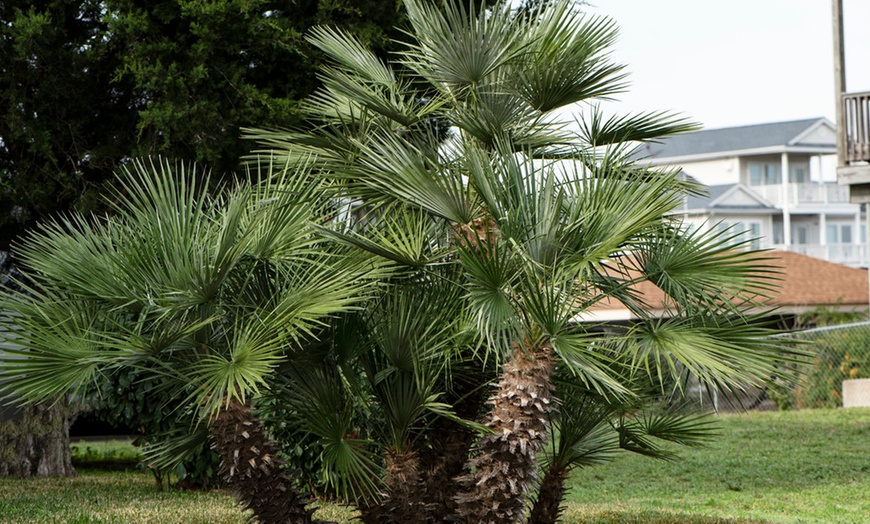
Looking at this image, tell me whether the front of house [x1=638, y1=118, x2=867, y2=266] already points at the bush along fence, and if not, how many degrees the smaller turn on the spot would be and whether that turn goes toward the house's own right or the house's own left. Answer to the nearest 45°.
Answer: approximately 45° to the house's own right

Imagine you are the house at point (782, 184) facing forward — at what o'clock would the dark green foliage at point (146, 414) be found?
The dark green foliage is roughly at 2 o'clock from the house.

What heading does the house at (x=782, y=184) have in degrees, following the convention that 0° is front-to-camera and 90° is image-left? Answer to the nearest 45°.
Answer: approximately 315°

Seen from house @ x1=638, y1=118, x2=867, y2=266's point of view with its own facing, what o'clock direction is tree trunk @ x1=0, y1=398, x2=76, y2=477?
The tree trunk is roughly at 2 o'clock from the house.

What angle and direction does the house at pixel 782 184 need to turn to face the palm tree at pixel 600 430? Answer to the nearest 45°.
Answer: approximately 45° to its right

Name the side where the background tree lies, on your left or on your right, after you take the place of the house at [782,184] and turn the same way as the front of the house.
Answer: on your right
